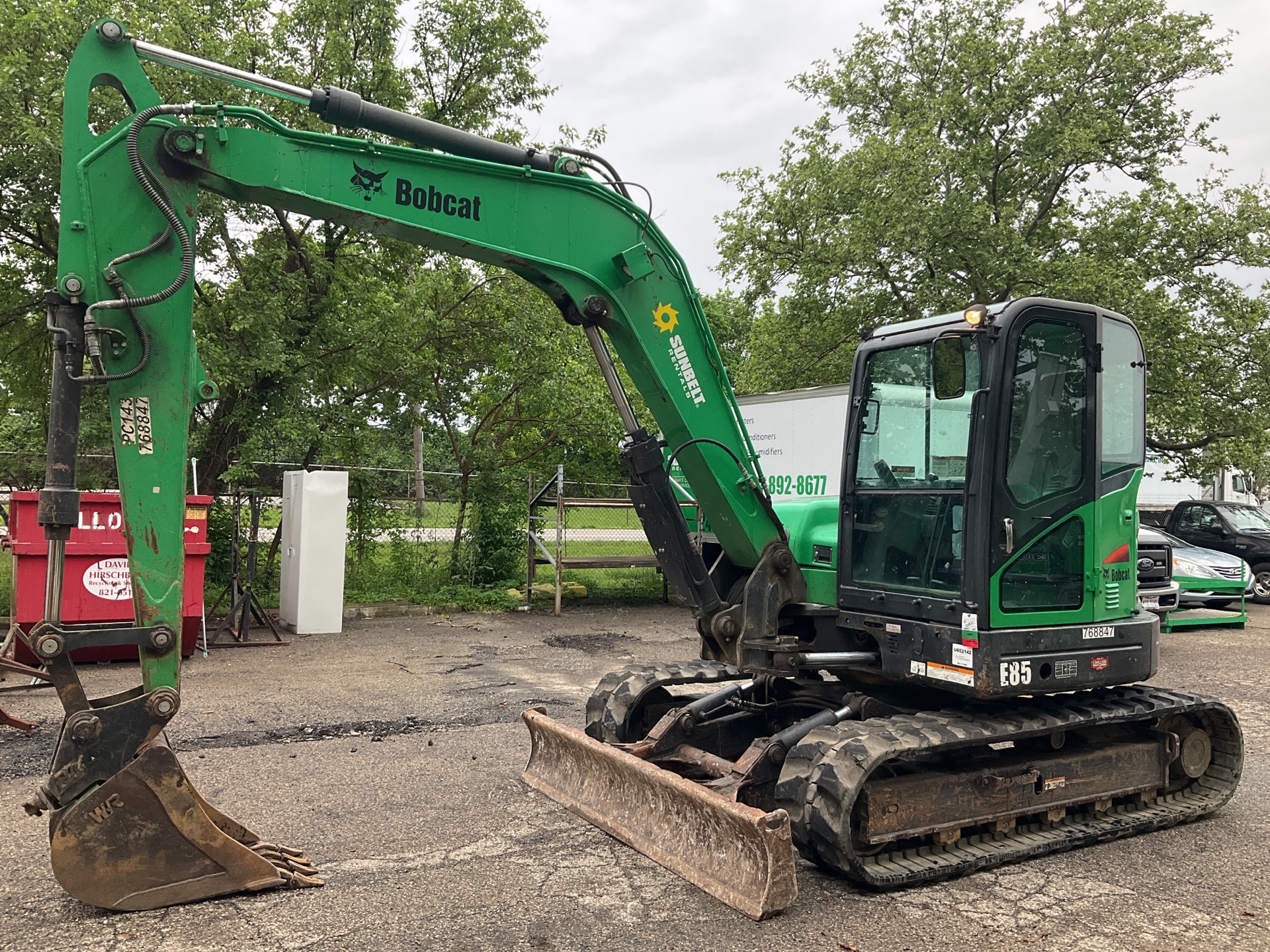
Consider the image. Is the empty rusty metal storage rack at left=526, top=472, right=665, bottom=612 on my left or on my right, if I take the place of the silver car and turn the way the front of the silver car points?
on my right

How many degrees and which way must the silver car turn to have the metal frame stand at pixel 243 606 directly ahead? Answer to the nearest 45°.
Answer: approximately 90° to its right

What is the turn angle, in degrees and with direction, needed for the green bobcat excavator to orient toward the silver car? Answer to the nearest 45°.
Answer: approximately 180°

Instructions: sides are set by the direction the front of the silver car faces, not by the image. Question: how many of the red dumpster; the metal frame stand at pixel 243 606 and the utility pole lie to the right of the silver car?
3

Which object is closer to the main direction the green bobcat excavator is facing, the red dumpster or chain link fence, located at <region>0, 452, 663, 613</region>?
the red dumpster

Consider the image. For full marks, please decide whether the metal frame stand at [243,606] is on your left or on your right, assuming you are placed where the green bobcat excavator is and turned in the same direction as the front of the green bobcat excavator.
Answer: on your right

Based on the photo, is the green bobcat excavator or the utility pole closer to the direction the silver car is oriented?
the green bobcat excavator

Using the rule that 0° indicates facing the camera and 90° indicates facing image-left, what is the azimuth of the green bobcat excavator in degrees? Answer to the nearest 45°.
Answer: approximately 45°

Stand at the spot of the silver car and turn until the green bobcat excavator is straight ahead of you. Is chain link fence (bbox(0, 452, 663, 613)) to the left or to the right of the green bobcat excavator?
right
